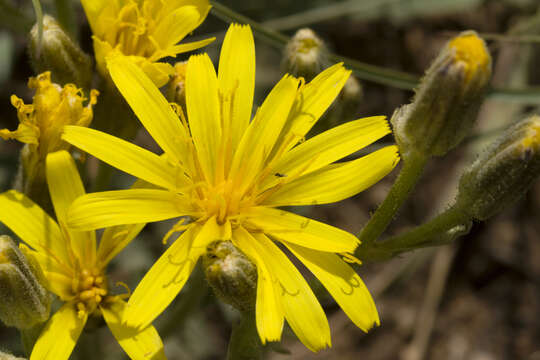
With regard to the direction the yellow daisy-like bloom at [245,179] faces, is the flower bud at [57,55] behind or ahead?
behind

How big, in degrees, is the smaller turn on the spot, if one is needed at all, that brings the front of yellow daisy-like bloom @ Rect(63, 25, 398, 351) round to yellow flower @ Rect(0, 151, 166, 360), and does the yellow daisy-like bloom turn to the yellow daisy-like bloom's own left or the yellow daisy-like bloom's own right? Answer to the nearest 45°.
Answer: approximately 90° to the yellow daisy-like bloom's own right

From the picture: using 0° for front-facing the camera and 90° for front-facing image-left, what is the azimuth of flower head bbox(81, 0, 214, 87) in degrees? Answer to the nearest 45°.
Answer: approximately 0°

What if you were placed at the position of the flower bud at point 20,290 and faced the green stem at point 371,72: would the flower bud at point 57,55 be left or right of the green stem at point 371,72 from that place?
left

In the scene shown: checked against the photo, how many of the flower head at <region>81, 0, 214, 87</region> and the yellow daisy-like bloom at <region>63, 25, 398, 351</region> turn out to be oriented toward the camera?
2
